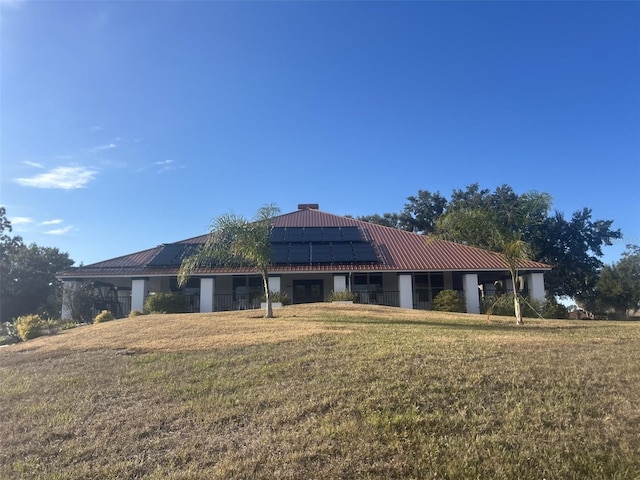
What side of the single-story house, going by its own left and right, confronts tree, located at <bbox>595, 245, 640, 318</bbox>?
left

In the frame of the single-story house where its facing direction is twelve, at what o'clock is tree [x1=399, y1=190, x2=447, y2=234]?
The tree is roughly at 7 o'clock from the single-story house.

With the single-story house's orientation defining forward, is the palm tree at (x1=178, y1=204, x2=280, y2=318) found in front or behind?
in front

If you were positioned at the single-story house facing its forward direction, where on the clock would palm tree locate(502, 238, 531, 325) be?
The palm tree is roughly at 11 o'clock from the single-story house.

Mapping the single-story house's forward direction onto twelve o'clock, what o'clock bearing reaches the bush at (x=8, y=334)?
The bush is roughly at 2 o'clock from the single-story house.

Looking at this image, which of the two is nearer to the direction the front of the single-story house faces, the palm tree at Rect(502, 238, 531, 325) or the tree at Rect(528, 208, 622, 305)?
the palm tree

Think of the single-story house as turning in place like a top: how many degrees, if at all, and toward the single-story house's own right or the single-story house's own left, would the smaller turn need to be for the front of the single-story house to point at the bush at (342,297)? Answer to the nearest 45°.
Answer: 0° — it already faces it

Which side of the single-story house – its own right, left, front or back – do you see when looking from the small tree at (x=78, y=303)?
right

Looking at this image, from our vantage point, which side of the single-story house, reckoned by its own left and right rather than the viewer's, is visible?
front

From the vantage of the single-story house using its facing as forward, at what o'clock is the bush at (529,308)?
The bush is roughly at 10 o'clock from the single-story house.
